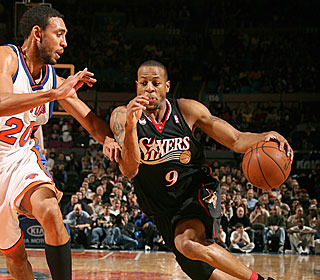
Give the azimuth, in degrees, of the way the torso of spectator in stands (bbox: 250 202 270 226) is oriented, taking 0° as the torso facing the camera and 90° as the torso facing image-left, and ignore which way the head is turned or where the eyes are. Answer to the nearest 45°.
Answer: approximately 0°

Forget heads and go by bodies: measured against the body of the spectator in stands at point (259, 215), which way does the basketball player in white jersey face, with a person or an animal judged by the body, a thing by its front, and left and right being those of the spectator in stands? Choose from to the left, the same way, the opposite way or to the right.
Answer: to the left

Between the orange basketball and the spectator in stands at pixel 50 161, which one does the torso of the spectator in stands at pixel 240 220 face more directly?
the orange basketball

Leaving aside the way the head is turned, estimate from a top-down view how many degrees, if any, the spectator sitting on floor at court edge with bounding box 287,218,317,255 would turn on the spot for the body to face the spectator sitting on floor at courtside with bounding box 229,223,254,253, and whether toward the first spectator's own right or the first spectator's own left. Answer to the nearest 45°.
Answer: approximately 45° to the first spectator's own right

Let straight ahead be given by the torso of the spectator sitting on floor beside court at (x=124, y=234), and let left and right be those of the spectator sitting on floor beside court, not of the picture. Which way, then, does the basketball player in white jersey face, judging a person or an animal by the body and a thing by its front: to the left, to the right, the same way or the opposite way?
to the left
